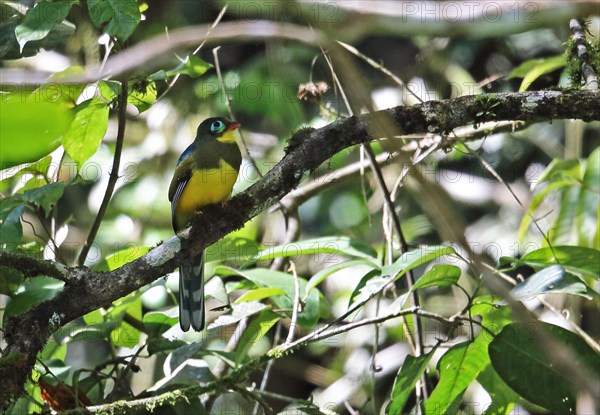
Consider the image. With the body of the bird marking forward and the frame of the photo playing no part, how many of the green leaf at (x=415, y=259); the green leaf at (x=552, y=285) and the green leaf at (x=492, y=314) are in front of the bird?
3

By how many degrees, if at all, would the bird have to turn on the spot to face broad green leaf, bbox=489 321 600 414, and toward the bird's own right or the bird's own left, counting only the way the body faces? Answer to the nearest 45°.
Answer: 0° — it already faces it

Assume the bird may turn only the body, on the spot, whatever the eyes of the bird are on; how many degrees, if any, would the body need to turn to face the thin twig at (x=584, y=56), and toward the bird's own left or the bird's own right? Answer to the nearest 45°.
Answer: approximately 45° to the bird's own left

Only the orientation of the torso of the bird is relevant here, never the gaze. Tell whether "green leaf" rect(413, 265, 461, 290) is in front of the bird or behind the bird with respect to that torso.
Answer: in front

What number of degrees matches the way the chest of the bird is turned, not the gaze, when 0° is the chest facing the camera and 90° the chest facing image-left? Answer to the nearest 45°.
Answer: approximately 315°
